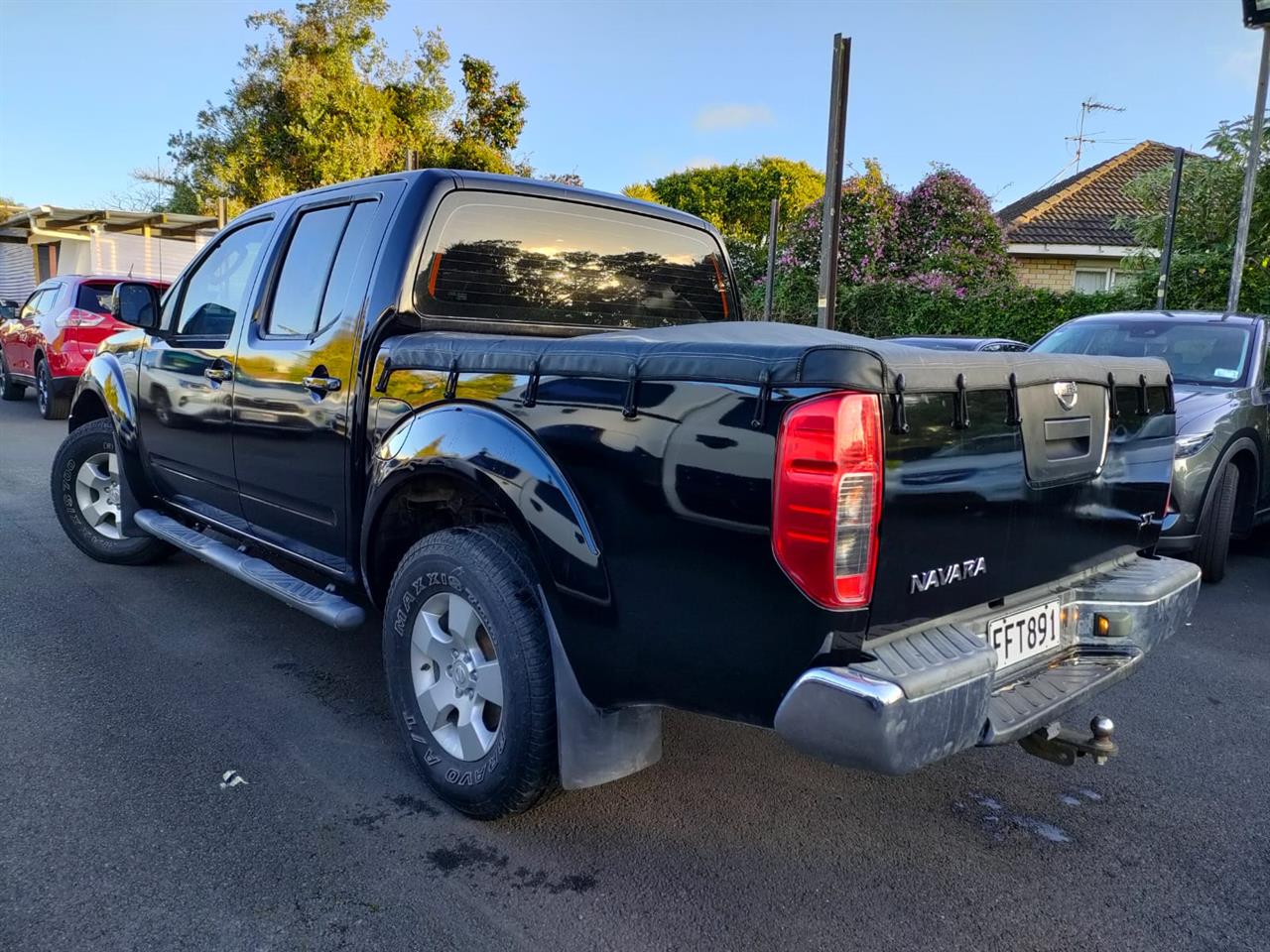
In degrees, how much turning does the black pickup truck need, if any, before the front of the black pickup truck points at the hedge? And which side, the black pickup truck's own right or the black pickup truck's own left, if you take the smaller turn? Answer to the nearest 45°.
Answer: approximately 45° to the black pickup truck's own right

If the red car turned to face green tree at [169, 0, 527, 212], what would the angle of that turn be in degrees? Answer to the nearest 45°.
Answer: approximately 90° to its right

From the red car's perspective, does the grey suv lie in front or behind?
behind

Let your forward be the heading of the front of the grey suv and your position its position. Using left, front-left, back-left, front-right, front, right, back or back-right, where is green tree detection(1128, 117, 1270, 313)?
back-right

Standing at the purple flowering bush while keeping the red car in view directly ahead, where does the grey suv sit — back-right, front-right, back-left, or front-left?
front-left

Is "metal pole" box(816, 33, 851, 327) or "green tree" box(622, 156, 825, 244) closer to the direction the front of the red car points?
the green tree

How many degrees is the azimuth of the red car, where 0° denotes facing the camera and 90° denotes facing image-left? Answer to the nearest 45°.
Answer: approximately 135°

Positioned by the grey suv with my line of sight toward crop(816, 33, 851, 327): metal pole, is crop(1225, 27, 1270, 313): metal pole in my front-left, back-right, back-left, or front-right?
front-right

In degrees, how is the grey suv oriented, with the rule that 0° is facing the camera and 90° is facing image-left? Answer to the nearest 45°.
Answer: approximately 45°

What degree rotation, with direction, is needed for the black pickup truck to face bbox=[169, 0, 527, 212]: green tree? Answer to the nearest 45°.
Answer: approximately 45° to its right

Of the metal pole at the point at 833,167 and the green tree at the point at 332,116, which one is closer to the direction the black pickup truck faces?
the green tree

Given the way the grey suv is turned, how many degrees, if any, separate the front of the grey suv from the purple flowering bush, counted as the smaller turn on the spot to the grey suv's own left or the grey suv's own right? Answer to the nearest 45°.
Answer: approximately 90° to the grey suv's own right

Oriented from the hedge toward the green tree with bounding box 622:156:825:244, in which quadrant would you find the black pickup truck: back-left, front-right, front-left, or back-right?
back-left

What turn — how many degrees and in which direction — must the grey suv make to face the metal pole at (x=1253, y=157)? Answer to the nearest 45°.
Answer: approximately 135° to its right

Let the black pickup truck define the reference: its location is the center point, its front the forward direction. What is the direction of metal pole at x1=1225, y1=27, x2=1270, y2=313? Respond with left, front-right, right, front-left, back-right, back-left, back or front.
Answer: right

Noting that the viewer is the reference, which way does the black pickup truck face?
facing away from the viewer and to the left of the viewer

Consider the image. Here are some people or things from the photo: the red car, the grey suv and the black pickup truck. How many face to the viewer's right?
0
